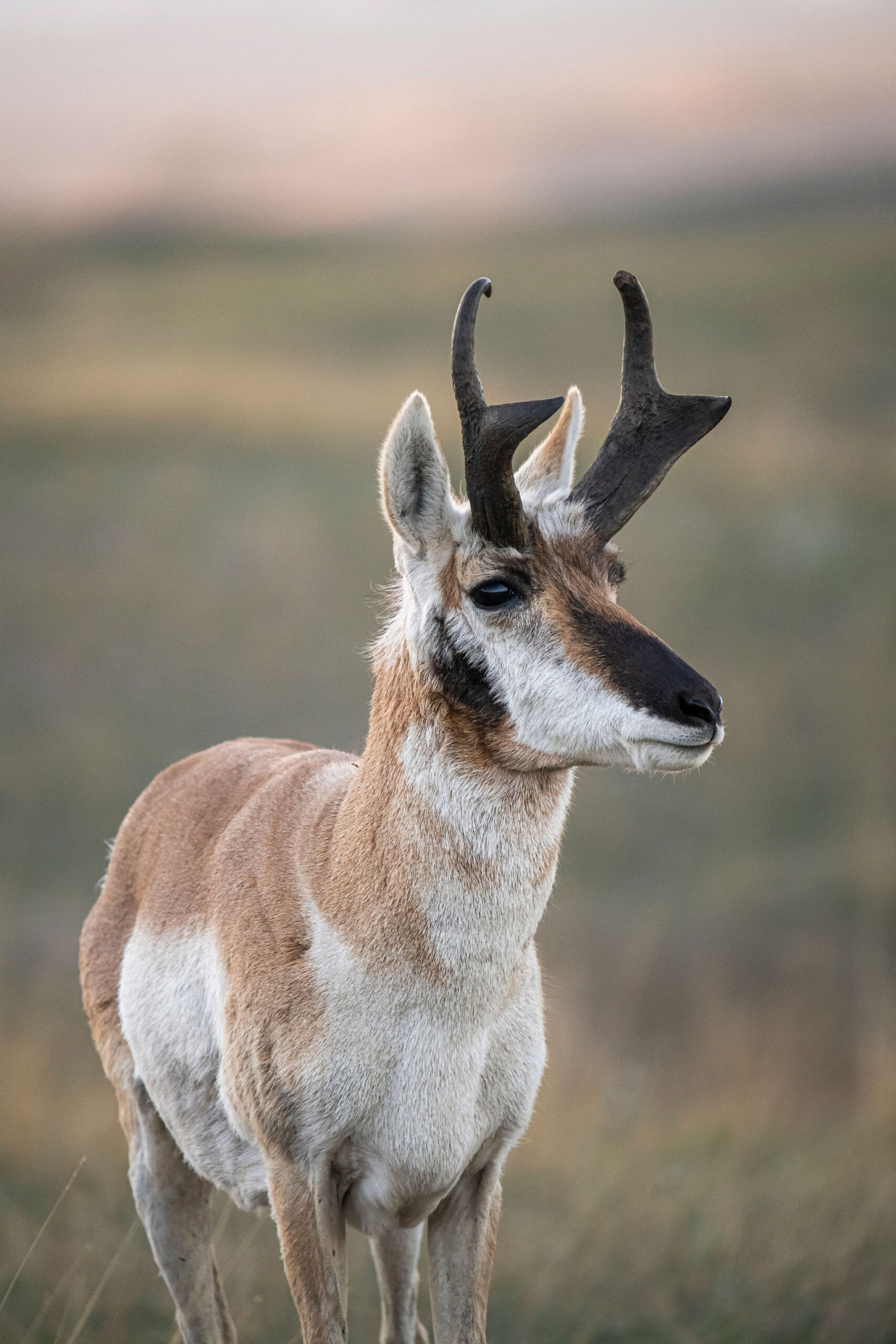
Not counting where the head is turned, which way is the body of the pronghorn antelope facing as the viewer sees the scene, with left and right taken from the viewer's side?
facing the viewer and to the right of the viewer

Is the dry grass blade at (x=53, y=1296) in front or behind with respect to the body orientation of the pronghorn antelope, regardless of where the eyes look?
behind
